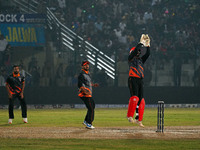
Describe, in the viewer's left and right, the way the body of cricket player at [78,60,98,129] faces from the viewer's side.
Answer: facing the viewer and to the right of the viewer
